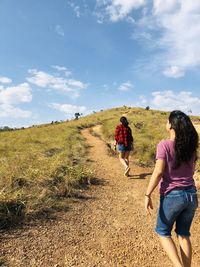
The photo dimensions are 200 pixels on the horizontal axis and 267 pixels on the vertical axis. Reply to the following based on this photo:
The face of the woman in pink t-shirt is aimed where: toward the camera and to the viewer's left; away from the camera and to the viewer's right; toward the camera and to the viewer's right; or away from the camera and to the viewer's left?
away from the camera and to the viewer's left

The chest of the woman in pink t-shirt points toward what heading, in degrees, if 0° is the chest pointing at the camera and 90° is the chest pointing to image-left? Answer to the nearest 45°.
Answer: approximately 135°

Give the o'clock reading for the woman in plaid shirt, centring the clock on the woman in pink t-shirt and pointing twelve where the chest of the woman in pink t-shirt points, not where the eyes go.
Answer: The woman in plaid shirt is roughly at 1 o'clock from the woman in pink t-shirt.
